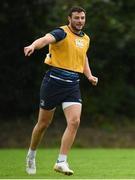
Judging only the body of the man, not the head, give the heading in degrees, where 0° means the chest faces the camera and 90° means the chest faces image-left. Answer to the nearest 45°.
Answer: approximately 315°
